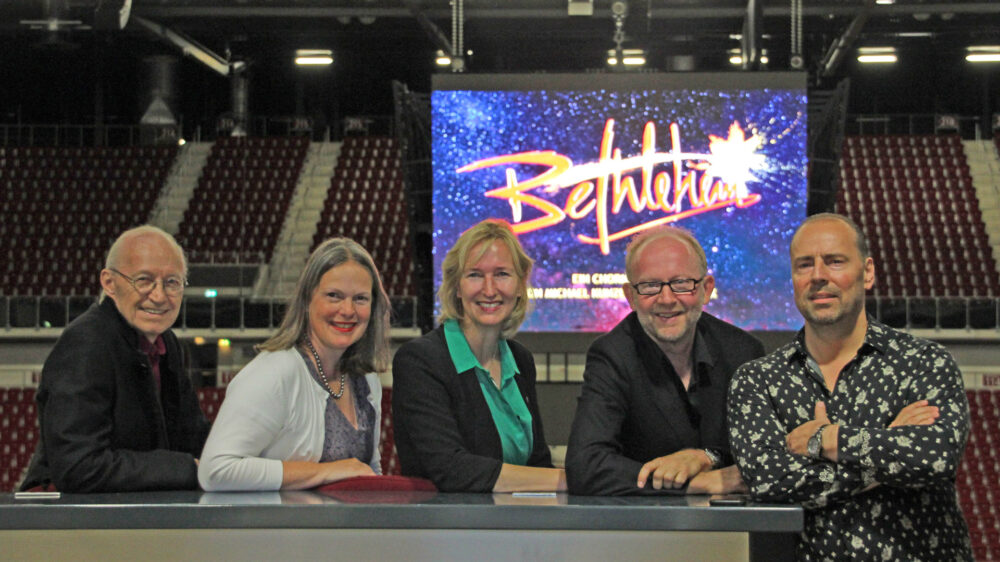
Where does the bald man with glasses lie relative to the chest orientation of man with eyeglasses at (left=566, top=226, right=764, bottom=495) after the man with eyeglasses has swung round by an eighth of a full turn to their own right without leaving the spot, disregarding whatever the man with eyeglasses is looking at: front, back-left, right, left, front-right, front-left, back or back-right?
front-right

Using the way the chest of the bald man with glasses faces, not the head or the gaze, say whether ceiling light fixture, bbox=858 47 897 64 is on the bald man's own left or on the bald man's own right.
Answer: on the bald man's own left

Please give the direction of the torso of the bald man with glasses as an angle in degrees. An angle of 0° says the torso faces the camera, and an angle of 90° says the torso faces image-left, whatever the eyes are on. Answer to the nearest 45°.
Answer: approximately 315°

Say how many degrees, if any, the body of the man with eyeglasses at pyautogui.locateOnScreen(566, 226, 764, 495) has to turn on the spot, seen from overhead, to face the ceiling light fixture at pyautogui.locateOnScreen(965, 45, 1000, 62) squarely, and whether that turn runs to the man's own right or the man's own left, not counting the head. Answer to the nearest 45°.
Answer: approximately 180°

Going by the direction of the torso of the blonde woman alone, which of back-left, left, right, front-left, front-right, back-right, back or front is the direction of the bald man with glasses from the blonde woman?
back-right

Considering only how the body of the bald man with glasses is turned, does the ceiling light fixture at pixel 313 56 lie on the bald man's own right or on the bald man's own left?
on the bald man's own left

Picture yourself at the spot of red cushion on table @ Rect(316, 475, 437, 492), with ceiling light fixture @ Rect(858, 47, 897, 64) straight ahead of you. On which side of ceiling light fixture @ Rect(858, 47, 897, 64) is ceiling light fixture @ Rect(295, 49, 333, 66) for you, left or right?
left

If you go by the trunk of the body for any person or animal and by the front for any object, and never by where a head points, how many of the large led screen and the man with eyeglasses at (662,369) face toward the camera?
2

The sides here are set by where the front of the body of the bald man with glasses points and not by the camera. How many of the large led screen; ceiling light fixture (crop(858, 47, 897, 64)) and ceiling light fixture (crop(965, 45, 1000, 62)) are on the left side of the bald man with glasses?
3
